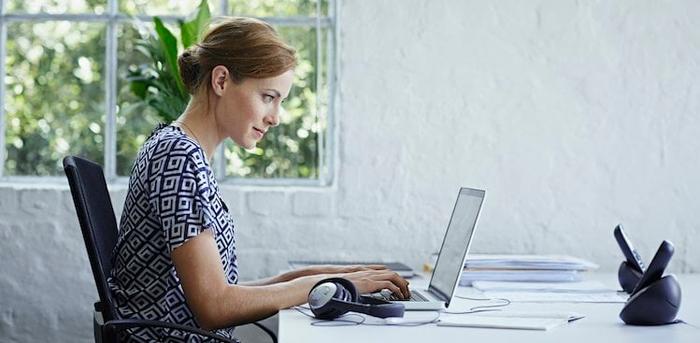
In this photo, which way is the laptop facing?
to the viewer's left

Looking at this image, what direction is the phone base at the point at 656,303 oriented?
to the viewer's left

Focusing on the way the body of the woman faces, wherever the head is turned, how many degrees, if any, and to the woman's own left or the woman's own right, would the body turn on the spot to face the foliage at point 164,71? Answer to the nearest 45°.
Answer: approximately 90° to the woman's own left

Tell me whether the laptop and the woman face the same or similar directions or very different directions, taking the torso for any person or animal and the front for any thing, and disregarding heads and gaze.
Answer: very different directions

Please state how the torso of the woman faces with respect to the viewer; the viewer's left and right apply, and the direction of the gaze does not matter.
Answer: facing to the right of the viewer

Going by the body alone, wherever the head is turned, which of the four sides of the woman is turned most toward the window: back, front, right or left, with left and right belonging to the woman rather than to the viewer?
left

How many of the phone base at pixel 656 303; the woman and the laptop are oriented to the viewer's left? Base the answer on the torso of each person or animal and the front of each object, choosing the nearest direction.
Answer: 2

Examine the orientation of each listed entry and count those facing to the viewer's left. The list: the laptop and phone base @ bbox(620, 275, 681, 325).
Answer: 2

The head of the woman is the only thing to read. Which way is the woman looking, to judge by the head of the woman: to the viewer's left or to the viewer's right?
to the viewer's right

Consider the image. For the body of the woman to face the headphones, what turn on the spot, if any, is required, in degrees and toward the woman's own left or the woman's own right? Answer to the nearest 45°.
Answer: approximately 45° to the woman's own right

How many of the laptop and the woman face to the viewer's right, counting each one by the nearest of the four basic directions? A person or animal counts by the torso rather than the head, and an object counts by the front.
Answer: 1

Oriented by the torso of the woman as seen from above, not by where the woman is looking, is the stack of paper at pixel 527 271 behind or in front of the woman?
in front
